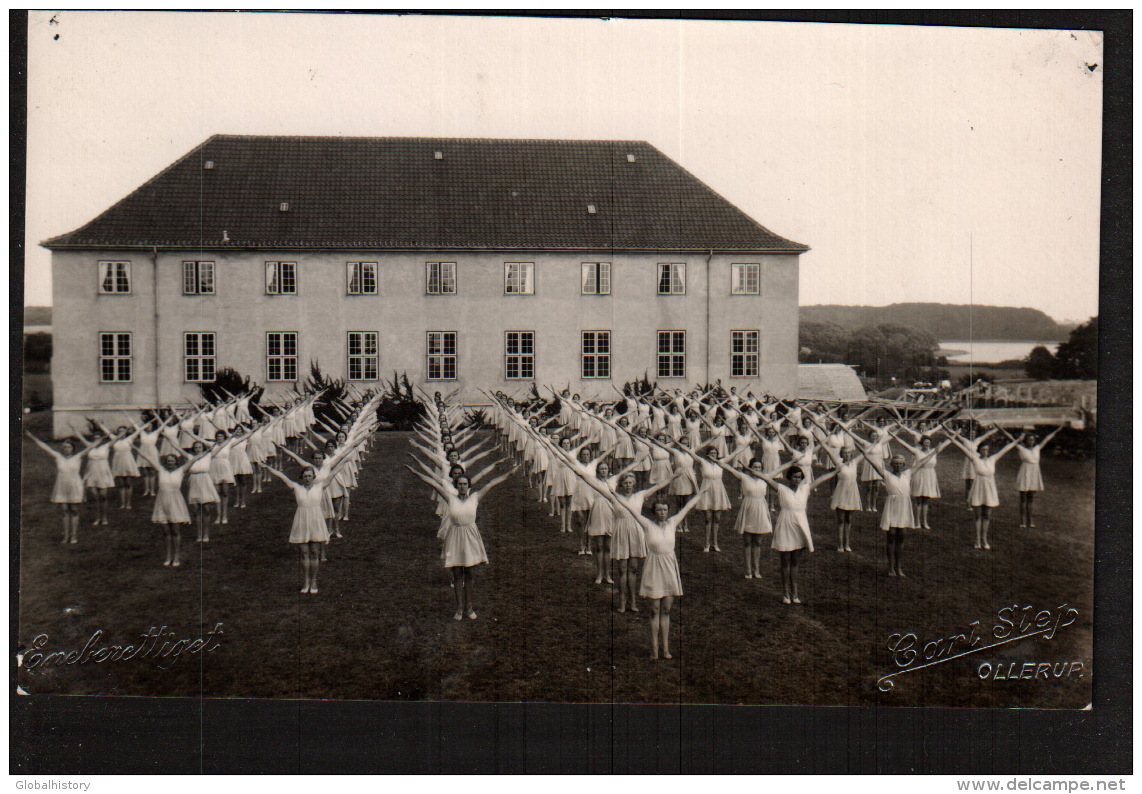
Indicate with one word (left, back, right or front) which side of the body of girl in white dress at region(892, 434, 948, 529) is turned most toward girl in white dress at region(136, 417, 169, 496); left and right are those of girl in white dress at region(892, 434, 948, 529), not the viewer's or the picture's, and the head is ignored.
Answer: right
